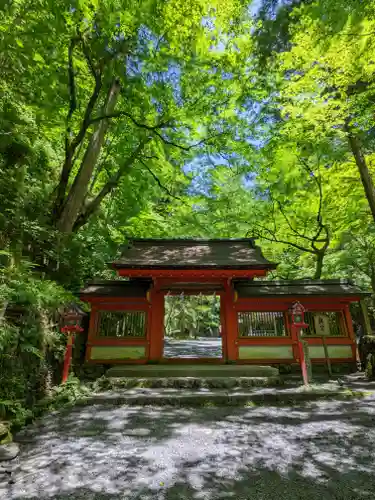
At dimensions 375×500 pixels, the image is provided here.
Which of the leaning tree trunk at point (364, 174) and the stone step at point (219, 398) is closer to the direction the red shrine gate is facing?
the stone step

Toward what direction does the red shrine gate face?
toward the camera

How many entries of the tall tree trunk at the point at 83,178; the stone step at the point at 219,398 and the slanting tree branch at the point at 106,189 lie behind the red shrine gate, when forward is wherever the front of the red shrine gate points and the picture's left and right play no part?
0

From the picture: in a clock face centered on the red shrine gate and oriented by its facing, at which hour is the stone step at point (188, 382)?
The stone step is roughly at 1 o'clock from the red shrine gate.

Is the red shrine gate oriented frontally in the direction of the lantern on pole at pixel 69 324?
no

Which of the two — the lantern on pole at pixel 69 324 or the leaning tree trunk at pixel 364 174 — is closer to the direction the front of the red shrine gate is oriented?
the lantern on pole

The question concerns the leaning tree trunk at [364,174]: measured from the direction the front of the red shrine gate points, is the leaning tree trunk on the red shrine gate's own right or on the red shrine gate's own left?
on the red shrine gate's own left

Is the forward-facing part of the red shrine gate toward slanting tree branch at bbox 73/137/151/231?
no

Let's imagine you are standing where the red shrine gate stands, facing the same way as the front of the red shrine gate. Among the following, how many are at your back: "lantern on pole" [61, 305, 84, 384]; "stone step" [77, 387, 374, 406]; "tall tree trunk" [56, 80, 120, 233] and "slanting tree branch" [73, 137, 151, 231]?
0

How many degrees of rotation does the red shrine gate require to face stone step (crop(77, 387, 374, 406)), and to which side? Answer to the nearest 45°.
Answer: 0° — it already faces it

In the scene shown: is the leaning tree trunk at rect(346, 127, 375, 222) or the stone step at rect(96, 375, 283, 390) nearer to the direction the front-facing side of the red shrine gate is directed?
the stone step
